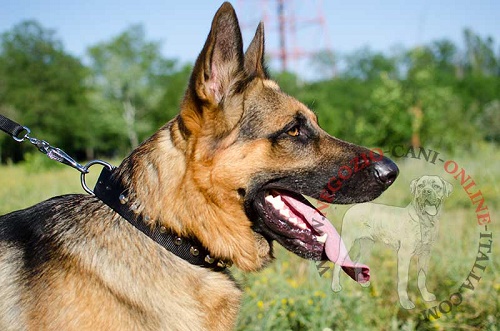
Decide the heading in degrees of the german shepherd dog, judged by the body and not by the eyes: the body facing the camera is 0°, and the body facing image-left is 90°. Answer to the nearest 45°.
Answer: approximately 270°
